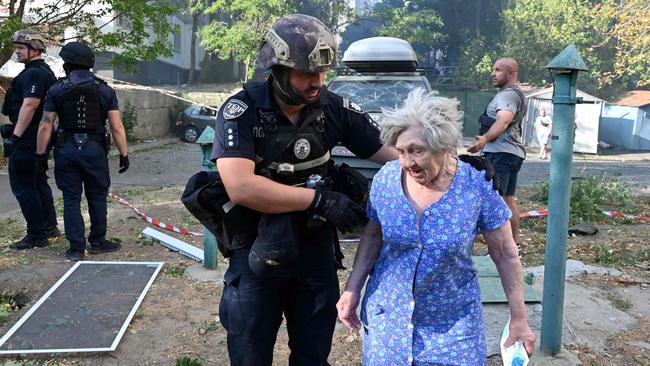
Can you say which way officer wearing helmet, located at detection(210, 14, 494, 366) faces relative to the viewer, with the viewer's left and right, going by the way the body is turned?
facing the viewer and to the right of the viewer

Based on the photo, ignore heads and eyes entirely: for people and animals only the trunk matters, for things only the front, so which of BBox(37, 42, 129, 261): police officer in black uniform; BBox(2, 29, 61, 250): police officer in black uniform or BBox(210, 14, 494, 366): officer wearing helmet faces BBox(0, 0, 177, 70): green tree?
BBox(37, 42, 129, 261): police officer in black uniform

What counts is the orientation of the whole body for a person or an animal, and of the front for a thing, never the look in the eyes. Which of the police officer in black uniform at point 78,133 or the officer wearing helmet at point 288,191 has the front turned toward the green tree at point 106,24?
the police officer in black uniform

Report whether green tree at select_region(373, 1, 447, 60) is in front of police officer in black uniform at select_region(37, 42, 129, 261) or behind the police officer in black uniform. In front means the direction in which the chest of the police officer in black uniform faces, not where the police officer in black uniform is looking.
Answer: in front

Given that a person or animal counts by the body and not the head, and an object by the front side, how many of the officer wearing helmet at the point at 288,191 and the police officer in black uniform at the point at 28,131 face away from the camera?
0

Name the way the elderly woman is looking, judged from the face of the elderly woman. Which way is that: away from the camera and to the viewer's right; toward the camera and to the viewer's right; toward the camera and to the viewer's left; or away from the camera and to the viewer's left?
toward the camera and to the viewer's left

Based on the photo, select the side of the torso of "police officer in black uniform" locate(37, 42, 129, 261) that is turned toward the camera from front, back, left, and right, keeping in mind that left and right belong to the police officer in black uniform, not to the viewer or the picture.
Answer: back

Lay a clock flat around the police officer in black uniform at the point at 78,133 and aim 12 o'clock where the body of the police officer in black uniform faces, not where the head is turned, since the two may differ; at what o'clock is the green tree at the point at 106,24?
The green tree is roughly at 12 o'clock from the police officer in black uniform.

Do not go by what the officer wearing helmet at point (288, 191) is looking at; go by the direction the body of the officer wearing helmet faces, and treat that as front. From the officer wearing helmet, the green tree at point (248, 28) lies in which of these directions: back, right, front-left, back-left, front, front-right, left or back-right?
back-left

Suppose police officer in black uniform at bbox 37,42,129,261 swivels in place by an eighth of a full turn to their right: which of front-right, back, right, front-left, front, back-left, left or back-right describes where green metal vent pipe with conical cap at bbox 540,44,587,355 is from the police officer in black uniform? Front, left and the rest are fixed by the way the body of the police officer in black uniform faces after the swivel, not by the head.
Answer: right
